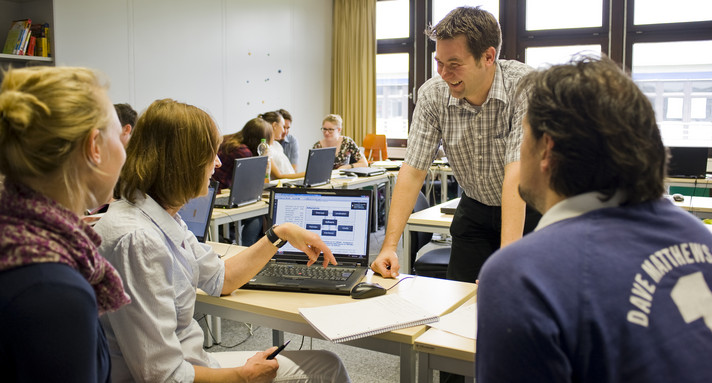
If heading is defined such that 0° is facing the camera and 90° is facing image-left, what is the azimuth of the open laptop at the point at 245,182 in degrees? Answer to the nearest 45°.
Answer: approximately 135°

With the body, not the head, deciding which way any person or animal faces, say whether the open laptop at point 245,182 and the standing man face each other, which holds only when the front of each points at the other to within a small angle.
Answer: no

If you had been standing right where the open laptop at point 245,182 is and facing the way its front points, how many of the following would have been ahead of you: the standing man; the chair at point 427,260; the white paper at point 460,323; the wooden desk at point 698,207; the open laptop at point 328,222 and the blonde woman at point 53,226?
0

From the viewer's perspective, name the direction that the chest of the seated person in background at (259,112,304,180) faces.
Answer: to the viewer's right

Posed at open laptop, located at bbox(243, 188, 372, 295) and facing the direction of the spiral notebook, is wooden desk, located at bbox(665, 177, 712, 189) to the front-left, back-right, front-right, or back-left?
back-left

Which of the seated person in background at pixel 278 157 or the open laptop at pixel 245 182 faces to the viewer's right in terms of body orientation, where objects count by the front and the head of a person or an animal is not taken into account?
the seated person in background

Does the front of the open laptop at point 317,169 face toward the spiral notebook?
no

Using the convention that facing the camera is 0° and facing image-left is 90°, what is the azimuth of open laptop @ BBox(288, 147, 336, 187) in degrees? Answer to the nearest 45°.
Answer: approximately 135°

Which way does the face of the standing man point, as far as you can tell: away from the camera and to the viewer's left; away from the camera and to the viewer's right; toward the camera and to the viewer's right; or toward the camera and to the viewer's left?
toward the camera and to the viewer's left

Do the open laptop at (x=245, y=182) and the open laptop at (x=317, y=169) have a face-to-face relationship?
no

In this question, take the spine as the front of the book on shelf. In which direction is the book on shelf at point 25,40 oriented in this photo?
toward the camera

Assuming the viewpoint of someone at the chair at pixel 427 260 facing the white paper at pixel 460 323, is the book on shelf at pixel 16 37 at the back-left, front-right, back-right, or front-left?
back-right

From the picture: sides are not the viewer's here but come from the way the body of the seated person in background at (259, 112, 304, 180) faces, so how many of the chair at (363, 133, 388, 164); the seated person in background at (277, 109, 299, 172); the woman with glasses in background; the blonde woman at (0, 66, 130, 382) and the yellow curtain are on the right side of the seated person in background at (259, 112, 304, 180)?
1
